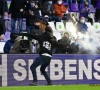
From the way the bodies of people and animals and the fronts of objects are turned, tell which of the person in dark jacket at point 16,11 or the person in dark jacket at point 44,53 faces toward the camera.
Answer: the person in dark jacket at point 16,11

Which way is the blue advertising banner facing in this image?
toward the camera

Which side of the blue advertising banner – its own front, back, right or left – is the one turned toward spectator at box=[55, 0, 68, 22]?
back

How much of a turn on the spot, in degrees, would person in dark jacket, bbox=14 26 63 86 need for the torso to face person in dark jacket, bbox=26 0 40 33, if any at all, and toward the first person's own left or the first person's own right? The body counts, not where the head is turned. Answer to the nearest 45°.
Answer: approximately 45° to the first person's own right

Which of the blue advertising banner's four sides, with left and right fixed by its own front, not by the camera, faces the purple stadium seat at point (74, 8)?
back

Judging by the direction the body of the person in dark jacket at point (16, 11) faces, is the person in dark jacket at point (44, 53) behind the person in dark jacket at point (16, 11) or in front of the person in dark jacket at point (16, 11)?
in front

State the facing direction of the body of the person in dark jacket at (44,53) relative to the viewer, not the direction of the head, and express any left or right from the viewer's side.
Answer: facing away from the viewer and to the left of the viewer

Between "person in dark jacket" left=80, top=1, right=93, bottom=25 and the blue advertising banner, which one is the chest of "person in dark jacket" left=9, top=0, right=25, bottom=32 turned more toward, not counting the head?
the blue advertising banner

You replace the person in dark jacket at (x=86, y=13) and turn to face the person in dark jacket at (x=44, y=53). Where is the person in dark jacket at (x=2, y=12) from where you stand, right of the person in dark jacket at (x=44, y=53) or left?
right

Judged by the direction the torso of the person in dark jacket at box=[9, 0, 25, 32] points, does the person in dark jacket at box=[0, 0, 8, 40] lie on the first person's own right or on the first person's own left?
on the first person's own right

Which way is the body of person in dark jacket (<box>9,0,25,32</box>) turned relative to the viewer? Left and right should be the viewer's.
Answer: facing the viewer

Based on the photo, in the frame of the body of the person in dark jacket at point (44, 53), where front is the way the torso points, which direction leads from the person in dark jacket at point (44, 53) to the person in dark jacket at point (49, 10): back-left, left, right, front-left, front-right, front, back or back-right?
front-right

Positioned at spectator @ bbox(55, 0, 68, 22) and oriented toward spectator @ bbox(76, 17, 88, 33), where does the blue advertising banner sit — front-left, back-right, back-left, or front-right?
front-right

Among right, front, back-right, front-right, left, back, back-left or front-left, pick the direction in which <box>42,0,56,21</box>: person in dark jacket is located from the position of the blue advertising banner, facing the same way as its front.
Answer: back
